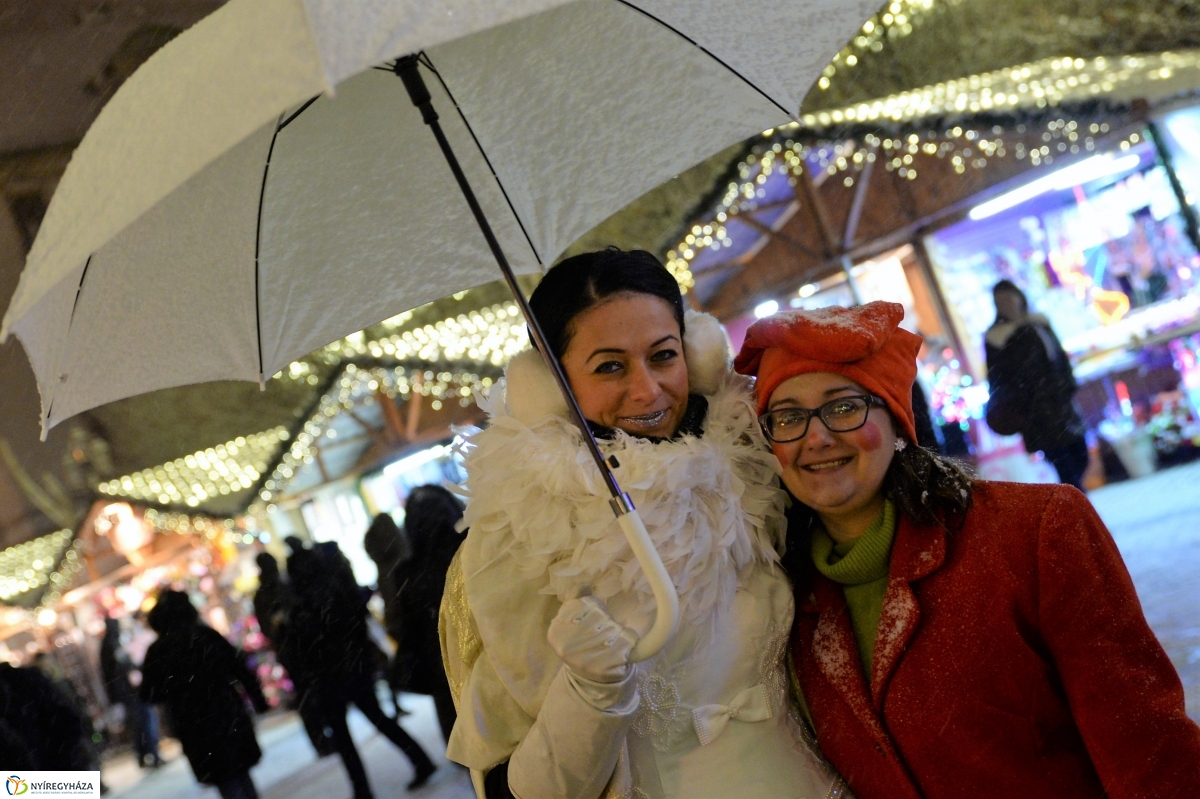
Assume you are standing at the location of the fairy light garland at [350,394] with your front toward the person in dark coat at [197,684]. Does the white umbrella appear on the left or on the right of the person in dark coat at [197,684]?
left
